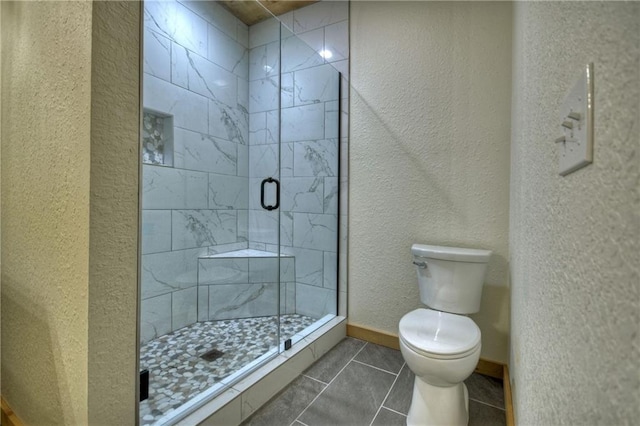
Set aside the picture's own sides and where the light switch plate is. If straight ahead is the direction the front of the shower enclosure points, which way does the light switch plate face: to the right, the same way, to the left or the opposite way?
the opposite way

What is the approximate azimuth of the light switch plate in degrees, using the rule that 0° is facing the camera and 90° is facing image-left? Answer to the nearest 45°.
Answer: approximately 90°

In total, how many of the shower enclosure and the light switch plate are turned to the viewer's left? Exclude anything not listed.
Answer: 1

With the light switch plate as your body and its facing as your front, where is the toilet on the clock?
The toilet is roughly at 2 o'clock from the light switch plate.

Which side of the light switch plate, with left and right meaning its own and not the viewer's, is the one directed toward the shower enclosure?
front

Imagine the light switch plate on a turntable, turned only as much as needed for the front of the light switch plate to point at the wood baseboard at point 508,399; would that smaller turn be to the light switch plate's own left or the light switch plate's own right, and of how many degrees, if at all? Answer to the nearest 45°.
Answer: approximately 90° to the light switch plate's own right

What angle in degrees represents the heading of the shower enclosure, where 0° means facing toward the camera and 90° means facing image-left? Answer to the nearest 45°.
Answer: approximately 315°

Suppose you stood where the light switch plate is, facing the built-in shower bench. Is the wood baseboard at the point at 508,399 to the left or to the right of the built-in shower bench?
right

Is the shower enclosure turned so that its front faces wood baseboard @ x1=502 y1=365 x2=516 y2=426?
yes

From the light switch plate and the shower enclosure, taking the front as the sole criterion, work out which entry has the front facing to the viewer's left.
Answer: the light switch plate

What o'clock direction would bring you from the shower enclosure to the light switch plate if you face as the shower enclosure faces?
The light switch plate is roughly at 1 o'clock from the shower enclosure.

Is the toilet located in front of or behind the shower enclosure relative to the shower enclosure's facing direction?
in front

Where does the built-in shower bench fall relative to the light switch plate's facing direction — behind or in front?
in front
